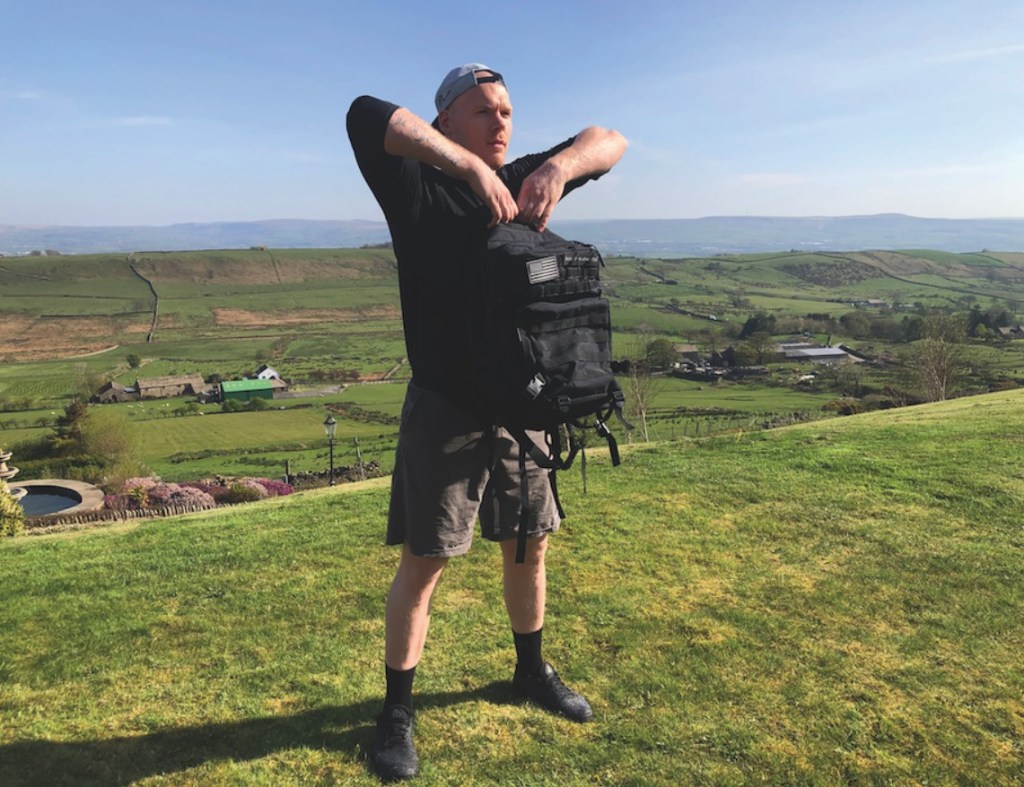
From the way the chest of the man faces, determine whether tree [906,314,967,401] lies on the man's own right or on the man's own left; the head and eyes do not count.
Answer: on the man's own left

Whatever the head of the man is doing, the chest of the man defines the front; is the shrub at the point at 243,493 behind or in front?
behind

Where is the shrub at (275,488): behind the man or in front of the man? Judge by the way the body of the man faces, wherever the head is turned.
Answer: behind

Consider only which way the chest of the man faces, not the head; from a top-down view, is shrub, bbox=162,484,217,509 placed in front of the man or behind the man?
behind

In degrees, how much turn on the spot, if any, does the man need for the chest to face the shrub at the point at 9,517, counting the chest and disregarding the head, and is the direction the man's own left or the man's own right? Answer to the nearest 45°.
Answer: approximately 180°

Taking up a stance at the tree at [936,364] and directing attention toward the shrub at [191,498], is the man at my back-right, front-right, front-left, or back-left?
front-left

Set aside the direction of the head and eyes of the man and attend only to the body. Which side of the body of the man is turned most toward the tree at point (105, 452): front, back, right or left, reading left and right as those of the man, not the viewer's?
back

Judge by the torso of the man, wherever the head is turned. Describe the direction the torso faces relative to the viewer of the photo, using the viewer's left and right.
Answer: facing the viewer and to the right of the viewer
